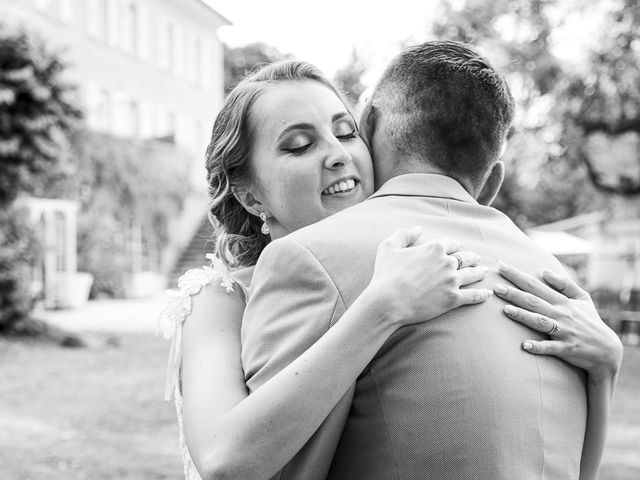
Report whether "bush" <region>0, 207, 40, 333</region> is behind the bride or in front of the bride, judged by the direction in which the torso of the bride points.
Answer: behind

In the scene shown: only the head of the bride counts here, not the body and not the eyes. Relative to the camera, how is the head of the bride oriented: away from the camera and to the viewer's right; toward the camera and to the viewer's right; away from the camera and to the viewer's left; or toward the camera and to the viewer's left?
toward the camera and to the viewer's right

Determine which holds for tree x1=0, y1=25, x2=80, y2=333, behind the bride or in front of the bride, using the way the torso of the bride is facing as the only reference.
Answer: behind

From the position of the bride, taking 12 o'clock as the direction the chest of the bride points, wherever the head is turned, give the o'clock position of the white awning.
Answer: The white awning is roughly at 8 o'clock from the bride.

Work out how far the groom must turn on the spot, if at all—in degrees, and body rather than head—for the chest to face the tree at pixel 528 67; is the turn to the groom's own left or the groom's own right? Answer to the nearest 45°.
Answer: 0° — they already face it

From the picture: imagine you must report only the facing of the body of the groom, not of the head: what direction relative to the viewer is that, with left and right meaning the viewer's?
facing away from the viewer

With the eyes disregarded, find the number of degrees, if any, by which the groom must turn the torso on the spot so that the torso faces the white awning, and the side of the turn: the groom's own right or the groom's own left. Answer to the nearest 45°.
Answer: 0° — they already face it

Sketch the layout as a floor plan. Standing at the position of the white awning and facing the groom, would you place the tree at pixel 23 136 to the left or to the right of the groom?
right

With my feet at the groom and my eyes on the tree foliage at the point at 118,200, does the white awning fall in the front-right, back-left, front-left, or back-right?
front-right

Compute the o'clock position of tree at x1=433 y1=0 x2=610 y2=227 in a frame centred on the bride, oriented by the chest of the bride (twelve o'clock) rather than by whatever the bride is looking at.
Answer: The tree is roughly at 8 o'clock from the bride.

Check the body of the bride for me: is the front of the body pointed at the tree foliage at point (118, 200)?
no

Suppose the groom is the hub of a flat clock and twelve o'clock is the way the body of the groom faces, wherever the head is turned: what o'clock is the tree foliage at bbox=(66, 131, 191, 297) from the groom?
The tree foliage is roughly at 11 o'clock from the groom.

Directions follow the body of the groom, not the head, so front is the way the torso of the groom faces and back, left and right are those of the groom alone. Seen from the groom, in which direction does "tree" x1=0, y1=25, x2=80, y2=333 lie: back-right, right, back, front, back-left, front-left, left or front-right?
front-left

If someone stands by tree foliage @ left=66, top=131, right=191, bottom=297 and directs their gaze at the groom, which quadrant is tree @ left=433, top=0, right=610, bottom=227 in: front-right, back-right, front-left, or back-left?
front-left

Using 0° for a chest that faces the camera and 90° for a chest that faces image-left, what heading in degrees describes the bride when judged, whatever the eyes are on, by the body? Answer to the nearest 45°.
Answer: approximately 315°

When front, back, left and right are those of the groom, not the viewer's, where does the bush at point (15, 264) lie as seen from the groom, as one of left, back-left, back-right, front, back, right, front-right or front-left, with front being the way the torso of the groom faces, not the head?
front-left

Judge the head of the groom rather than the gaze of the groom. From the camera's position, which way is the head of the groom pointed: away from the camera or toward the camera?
away from the camera
